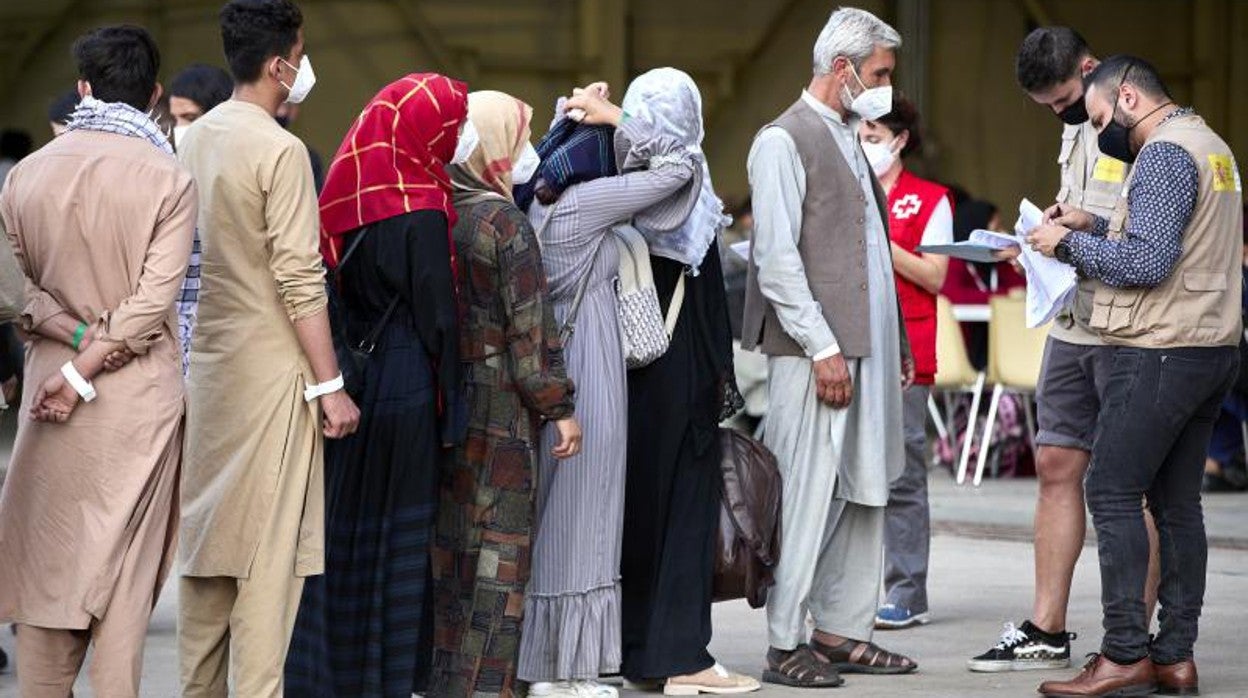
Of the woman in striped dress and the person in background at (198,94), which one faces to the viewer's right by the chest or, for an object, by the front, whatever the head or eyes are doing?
the woman in striped dress

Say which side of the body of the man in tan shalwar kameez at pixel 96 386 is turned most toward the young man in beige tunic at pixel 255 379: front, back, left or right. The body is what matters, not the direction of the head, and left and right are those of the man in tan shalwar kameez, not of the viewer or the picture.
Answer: right

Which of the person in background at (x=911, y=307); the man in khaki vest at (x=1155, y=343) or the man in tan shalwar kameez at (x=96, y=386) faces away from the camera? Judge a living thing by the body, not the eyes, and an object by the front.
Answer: the man in tan shalwar kameez

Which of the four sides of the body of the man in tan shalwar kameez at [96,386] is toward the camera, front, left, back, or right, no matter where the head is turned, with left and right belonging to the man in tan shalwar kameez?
back

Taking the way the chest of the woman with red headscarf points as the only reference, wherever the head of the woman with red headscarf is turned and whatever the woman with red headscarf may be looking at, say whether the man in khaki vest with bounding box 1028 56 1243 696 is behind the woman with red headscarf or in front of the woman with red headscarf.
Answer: in front

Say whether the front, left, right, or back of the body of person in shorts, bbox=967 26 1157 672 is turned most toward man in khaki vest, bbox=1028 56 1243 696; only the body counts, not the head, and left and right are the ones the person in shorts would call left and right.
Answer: left

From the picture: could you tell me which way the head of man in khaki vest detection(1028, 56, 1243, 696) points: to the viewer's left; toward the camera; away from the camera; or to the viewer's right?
to the viewer's left

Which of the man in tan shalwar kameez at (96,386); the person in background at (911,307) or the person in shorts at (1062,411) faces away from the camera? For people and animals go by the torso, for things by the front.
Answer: the man in tan shalwar kameez

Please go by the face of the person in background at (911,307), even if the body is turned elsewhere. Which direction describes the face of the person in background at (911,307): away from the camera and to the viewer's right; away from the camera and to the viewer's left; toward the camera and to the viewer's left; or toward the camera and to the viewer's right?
toward the camera and to the viewer's left

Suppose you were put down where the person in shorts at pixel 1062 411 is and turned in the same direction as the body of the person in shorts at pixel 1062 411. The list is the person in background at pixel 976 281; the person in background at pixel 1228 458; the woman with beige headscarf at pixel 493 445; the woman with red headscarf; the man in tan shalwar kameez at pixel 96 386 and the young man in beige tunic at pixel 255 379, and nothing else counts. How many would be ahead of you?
4
